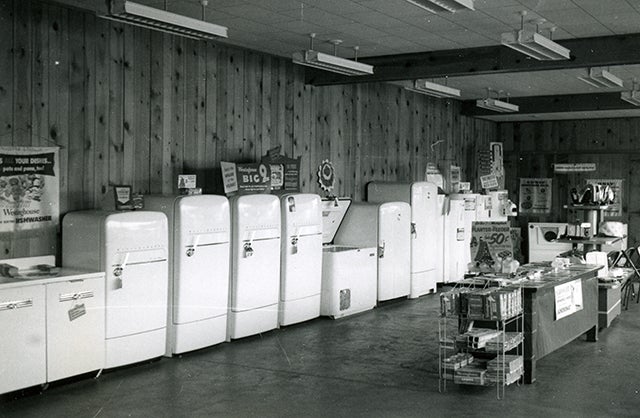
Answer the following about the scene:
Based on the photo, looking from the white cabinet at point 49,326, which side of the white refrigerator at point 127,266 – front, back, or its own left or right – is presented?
right

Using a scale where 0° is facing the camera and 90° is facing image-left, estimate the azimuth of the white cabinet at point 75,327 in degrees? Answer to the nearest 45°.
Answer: approximately 315°

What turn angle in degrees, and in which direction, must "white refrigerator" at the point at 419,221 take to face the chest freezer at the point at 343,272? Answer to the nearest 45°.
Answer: approximately 90° to its right

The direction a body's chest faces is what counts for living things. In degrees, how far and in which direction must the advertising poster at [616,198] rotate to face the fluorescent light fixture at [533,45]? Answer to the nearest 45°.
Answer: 0° — it already faces it

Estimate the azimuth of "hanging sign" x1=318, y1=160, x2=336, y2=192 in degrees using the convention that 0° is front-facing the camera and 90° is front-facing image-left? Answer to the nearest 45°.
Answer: approximately 315°

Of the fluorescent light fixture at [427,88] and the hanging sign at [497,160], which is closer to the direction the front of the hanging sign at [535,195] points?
the fluorescent light fixture

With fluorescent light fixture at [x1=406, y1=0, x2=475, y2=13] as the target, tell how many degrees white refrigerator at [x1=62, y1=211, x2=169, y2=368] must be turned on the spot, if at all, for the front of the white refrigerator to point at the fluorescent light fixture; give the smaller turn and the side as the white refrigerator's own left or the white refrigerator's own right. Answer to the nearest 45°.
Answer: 0° — it already faces it
